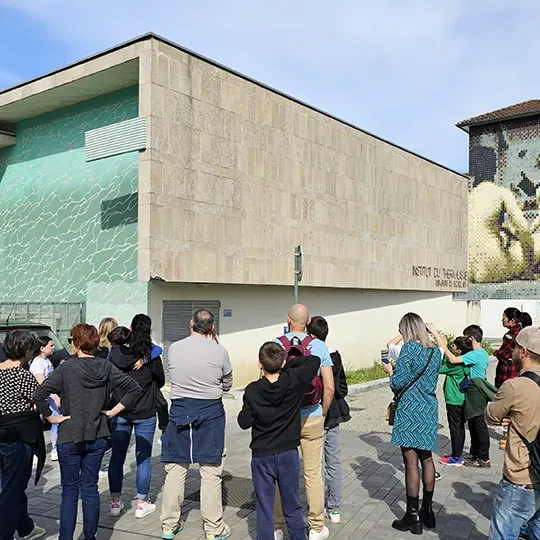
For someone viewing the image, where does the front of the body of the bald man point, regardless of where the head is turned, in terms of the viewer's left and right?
facing away from the viewer

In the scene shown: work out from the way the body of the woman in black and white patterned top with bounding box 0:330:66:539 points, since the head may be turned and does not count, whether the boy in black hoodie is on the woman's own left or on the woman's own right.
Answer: on the woman's own right

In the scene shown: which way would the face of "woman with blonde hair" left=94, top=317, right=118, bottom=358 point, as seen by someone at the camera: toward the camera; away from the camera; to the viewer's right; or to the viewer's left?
away from the camera

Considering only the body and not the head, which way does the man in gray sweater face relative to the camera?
away from the camera

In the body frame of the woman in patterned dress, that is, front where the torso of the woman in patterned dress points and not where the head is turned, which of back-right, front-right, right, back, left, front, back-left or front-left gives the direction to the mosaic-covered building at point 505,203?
front-right

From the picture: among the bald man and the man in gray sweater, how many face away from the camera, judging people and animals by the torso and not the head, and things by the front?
2

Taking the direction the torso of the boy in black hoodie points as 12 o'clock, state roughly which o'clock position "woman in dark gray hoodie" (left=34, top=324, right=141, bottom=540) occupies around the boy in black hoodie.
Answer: The woman in dark gray hoodie is roughly at 9 o'clock from the boy in black hoodie.

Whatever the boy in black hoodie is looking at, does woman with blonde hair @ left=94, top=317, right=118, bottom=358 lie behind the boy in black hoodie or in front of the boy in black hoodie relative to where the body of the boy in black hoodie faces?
in front

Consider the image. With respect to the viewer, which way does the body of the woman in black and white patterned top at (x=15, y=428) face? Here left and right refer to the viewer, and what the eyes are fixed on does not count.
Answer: facing away from the viewer and to the right of the viewer

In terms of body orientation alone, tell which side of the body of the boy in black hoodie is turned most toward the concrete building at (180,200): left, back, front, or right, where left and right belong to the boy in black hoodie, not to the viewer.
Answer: front

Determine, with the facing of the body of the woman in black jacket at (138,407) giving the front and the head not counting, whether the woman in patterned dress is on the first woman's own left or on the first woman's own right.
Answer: on the first woman's own right

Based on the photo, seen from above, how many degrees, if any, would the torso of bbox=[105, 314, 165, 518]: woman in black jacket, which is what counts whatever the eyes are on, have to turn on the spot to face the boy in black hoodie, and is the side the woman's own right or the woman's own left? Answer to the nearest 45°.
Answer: approximately 135° to the woman's own right

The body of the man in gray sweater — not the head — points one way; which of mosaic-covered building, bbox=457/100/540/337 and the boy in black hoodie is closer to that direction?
the mosaic-covered building

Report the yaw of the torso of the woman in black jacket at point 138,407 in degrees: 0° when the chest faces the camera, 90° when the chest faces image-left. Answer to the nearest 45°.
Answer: approximately 180°

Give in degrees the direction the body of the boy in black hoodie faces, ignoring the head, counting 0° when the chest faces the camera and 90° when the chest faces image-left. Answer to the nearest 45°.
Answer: approximately 180°

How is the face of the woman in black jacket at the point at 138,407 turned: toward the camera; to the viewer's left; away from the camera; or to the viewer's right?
away from the camera

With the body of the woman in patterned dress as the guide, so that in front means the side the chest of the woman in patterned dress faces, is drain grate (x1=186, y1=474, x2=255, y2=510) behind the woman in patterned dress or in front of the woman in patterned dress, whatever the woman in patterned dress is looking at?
in front

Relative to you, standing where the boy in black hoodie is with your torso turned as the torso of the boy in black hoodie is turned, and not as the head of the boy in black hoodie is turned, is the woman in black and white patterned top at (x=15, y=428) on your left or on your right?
on your left
